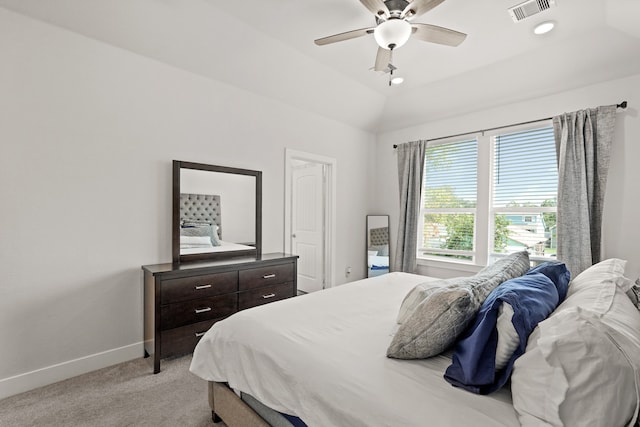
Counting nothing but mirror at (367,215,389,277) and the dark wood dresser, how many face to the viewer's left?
0

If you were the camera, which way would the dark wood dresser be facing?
facing the viewer and to the right of the viewer

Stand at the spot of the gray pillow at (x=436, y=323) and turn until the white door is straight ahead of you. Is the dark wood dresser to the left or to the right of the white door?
left

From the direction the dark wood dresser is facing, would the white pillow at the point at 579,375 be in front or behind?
in front

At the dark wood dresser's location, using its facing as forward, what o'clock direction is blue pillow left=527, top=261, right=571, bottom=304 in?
The blue pillow is roughly at 12 o'clock from the dark wood dresser.

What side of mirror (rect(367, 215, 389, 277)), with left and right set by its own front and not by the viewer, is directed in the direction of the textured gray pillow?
front

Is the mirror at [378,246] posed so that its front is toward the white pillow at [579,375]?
yes

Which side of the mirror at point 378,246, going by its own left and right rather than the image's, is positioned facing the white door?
right

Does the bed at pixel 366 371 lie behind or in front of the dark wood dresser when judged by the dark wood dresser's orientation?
in front

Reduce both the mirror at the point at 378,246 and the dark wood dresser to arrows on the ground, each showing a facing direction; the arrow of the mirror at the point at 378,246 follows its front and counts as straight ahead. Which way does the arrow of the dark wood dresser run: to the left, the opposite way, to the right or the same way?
to the left

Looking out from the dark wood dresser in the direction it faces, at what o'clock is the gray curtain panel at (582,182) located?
The gray curtain panel is roughly at 11 o'clock from the dark wood dresser.

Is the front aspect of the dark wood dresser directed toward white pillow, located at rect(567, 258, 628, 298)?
yes
